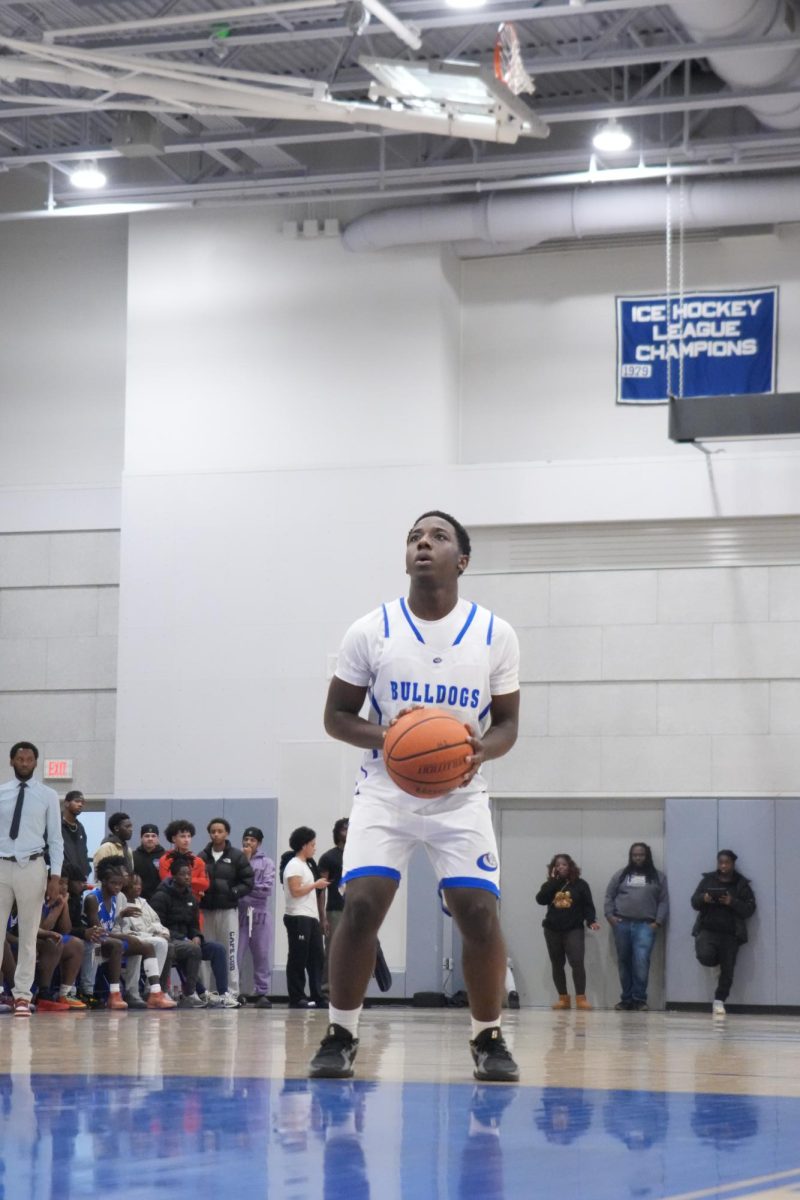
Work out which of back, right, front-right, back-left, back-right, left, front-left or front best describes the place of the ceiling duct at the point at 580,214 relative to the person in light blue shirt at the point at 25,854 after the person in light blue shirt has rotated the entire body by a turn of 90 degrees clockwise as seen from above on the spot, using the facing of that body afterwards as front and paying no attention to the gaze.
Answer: back-right

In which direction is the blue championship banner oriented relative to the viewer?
toward the camera

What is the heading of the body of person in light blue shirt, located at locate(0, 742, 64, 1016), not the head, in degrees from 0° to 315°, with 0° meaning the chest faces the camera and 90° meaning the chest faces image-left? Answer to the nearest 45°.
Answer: approximately 0°

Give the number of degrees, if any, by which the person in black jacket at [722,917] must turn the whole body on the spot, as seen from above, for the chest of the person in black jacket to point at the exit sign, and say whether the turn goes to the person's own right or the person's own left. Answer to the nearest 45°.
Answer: approximately 90° to the person's own right

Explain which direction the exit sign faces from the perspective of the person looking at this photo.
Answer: facing the viewer

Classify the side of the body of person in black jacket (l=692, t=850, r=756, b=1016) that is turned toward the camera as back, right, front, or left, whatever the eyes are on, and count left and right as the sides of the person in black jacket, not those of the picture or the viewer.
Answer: front

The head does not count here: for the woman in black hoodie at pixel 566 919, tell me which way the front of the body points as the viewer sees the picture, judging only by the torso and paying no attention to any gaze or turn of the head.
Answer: toward the camera

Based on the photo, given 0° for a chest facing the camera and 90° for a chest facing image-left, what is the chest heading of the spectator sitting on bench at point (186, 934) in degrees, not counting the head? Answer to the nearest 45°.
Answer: approximately 315°

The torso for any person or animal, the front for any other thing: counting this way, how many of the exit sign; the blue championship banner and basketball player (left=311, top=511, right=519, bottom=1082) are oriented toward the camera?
3
